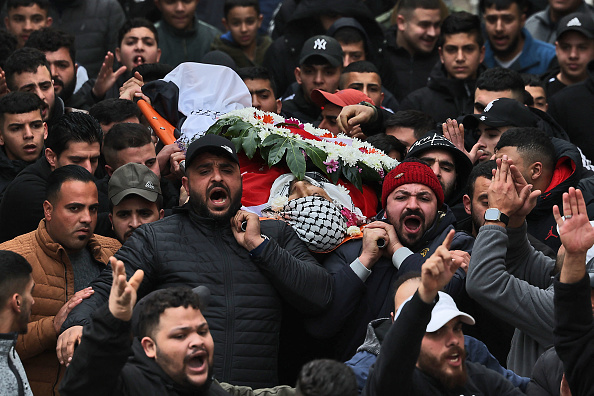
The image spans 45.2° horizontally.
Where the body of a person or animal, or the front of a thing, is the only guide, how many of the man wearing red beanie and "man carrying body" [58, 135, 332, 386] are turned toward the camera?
2

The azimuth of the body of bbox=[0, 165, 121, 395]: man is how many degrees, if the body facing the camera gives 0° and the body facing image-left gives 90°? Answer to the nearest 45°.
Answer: approximately 315°

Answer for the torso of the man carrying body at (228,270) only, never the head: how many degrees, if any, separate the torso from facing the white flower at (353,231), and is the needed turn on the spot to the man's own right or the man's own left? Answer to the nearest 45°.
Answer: approximately 135° to the man's own left

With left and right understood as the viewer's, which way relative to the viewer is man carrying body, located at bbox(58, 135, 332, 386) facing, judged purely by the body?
facing the viewer

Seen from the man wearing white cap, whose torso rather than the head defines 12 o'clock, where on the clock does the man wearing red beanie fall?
The man wearing red beanie is roughly at 7 o'clock from the man wearing white cap.

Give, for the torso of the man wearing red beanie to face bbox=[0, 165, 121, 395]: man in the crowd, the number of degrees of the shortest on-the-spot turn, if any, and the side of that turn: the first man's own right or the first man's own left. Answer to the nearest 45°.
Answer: approximately 90° to the first man's own right

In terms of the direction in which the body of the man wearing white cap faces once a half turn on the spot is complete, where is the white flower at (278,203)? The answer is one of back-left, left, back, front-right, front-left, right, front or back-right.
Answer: front

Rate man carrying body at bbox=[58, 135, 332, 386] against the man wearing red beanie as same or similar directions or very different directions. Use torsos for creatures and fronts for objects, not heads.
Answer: same or similar directions

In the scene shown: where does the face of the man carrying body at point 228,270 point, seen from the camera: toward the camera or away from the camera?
toward the camera

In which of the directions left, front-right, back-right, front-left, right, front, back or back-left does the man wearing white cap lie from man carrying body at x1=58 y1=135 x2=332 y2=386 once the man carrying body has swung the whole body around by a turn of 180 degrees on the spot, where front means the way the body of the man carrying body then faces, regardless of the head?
back-right

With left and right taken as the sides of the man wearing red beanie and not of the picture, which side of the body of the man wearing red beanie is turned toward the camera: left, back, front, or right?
front

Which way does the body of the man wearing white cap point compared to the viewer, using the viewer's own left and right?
facing the viewer and to the right of the viewer
